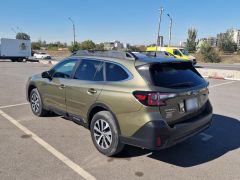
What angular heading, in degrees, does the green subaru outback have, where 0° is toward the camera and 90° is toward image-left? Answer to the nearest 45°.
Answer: approximately 135°

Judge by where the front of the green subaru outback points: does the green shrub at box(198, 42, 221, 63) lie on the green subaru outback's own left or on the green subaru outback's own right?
on the green subaru outback's own right

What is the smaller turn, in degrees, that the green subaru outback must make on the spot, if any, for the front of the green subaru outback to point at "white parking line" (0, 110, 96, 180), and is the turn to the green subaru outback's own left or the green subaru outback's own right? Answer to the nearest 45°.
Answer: approximately 45° to the green subaru outback's own left
